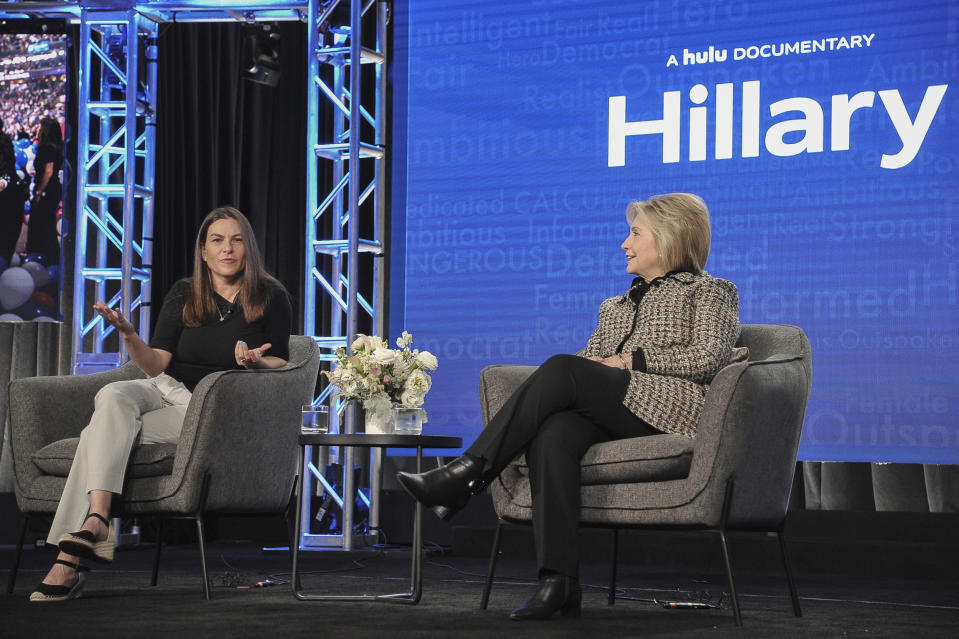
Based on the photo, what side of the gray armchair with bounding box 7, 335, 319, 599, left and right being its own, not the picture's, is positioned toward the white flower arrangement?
left

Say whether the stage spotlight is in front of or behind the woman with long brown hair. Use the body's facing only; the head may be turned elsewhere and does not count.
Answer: behind

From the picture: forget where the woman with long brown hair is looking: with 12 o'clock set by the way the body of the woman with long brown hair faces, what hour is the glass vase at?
The glass vase is roughly at 9 o'clock from the woman with long brown hair.

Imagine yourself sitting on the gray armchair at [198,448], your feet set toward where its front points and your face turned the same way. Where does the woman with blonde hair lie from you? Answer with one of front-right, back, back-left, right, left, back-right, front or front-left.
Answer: left

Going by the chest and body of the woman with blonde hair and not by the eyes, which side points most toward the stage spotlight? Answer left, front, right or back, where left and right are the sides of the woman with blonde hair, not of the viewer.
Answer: right

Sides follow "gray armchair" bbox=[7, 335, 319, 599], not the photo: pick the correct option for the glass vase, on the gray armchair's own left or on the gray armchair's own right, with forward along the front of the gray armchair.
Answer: on the gray armchair's own left

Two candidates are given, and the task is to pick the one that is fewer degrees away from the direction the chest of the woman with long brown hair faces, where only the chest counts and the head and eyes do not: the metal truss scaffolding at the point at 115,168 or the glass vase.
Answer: the glass vase

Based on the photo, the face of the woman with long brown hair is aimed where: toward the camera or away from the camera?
toward the camera

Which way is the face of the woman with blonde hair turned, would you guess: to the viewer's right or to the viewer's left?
to the viewer's left

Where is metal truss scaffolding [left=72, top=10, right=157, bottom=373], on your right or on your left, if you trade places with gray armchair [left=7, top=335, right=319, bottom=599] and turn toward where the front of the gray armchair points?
on your right

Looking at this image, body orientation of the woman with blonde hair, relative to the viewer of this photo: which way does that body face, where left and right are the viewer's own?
facing the viewer and to the left of the viewer

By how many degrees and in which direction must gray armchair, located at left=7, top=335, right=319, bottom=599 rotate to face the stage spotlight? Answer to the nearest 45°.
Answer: approximately 135° to its right
